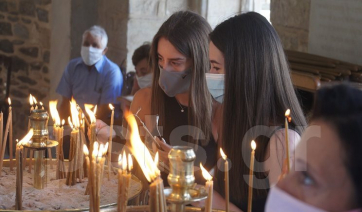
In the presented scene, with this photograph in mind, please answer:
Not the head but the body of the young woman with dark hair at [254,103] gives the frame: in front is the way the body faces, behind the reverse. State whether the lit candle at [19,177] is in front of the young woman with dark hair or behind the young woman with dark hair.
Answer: in front

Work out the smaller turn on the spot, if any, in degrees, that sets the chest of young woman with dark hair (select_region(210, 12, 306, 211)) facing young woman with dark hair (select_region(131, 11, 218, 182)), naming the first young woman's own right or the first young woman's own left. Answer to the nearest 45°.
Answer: approximately 45° to the first young woman's own right

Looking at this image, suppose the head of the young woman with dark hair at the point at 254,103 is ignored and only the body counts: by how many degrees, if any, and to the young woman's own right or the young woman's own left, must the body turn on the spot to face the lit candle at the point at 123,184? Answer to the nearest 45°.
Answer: approximately 90° to the young woman's own left

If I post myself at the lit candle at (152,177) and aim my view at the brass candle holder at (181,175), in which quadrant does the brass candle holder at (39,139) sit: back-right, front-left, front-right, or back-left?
back-left

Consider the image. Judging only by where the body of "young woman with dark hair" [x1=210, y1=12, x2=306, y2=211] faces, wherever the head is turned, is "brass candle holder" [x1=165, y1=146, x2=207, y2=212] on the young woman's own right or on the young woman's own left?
on the young woman's own left

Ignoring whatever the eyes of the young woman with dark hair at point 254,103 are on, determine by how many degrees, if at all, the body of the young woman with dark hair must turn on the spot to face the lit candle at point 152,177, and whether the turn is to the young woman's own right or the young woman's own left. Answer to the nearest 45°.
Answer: approximately 90° to the young woman's own left

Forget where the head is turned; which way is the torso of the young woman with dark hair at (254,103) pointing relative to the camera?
to the viewer's left

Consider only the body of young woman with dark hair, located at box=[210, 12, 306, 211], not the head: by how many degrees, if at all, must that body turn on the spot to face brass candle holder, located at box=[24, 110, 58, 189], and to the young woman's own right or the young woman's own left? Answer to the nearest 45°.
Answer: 0° — they already face it

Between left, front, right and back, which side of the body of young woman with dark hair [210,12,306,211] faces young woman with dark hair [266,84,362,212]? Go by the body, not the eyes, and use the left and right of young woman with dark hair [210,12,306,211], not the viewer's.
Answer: left
